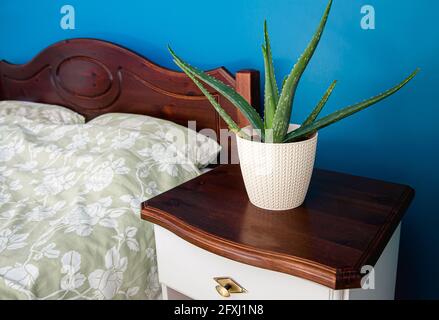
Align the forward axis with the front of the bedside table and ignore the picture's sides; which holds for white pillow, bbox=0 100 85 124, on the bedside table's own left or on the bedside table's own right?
on the bedside table's own right

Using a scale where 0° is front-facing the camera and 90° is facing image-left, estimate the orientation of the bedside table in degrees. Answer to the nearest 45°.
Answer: approximately 45°

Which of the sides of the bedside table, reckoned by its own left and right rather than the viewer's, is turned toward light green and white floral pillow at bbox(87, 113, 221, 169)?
right
